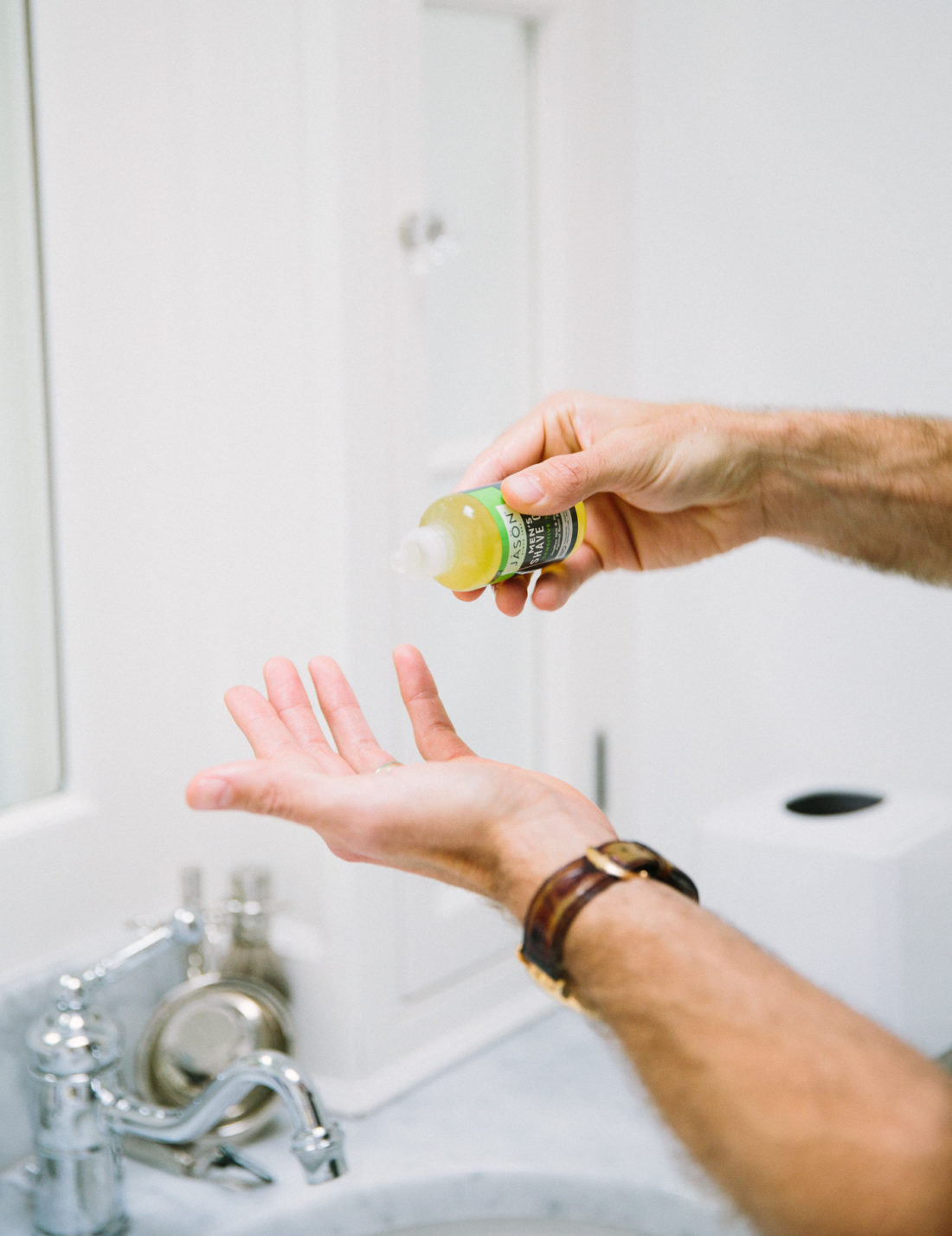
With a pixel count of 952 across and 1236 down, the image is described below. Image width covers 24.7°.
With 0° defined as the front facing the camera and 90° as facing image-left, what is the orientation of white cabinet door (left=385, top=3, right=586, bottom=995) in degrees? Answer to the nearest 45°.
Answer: approximately 315°
